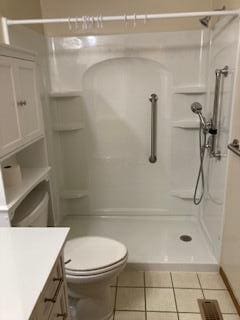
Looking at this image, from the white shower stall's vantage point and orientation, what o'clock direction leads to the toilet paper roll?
The toilet paper roll is roughly at 1 o'clock from the white shower stall.

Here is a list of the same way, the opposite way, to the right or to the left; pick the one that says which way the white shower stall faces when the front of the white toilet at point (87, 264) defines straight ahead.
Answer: to the right

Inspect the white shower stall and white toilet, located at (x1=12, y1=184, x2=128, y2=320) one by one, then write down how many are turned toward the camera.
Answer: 1

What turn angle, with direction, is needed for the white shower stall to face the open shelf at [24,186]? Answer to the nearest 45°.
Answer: approximately 45° to its right

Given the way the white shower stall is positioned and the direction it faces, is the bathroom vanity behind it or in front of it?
in front

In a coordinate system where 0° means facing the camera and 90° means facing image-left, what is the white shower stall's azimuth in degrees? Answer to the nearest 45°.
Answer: approximately 0°

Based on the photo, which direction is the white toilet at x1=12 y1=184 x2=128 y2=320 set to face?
to the viewer's right
